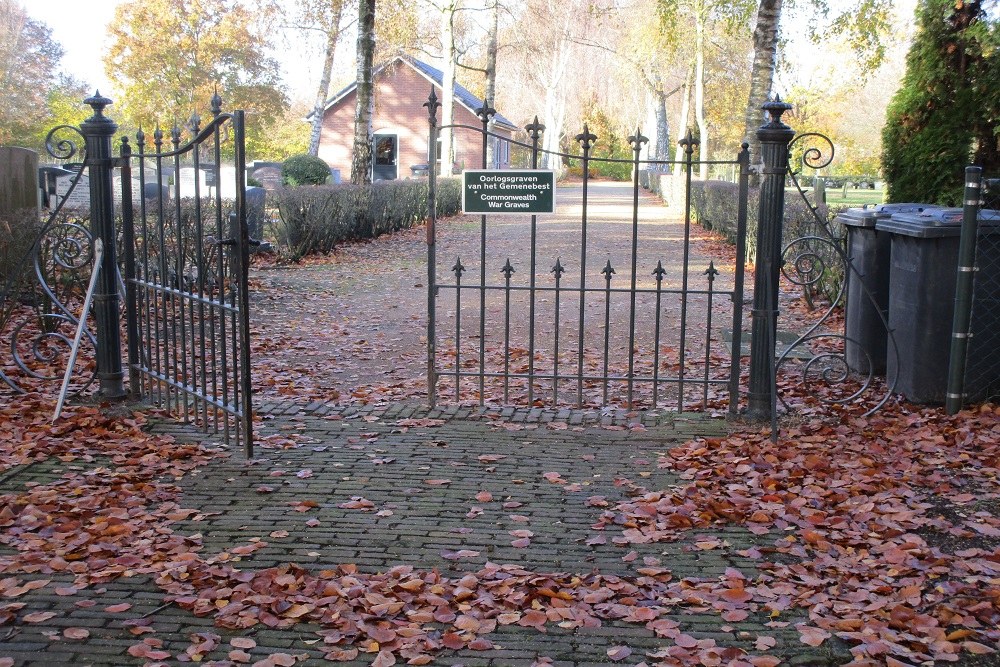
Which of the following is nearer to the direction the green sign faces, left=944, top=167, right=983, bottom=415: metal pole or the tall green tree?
the metal pole

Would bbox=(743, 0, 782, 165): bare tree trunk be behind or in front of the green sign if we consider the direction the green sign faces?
behind

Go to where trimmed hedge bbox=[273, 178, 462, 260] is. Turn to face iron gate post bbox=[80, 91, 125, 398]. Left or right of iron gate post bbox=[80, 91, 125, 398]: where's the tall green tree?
left

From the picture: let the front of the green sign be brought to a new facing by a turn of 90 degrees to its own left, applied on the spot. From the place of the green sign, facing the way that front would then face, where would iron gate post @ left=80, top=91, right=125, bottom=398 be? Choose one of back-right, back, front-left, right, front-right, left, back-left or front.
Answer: back

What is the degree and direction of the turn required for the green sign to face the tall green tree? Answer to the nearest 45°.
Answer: approximately 135° to its left

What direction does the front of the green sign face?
toward the camera

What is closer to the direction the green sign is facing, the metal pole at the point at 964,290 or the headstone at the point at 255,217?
the metal pole

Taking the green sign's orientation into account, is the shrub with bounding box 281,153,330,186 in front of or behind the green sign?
behind

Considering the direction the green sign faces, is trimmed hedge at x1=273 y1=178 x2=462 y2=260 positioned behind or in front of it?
behind

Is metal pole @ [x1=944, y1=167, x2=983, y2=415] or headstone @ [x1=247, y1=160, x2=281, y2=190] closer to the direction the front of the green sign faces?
the metal pole

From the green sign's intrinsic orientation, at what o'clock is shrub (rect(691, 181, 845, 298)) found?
The shrub is roughly at 7 o'clock from the green sign.

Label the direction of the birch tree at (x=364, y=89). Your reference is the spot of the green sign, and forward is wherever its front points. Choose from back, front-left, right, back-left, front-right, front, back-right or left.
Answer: back
